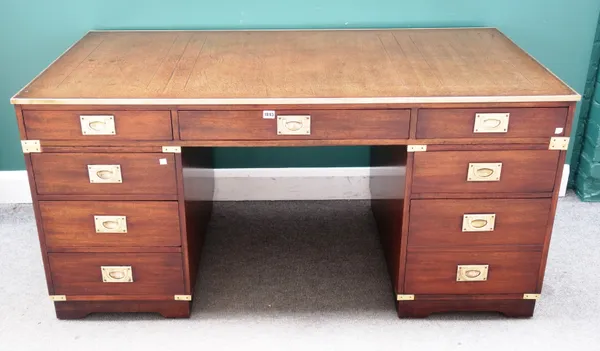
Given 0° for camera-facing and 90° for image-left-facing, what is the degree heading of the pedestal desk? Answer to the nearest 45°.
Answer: approximately 0°
